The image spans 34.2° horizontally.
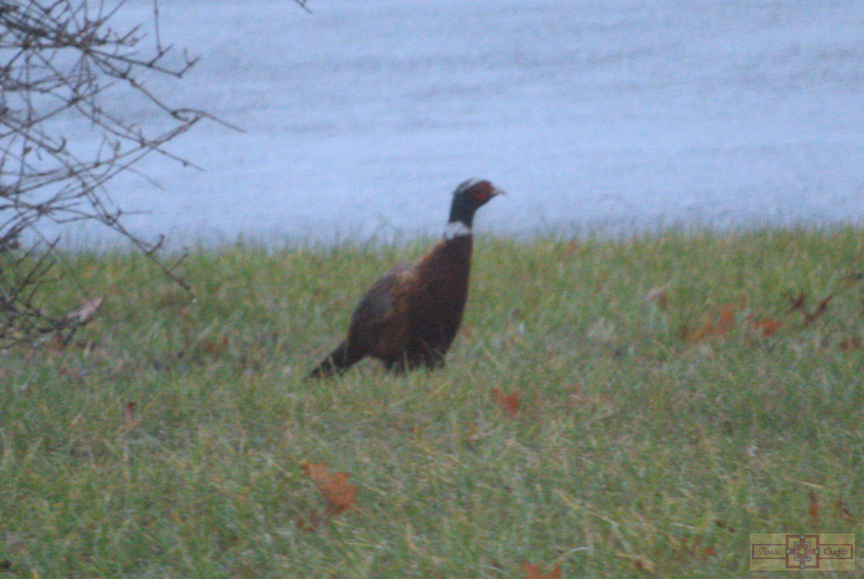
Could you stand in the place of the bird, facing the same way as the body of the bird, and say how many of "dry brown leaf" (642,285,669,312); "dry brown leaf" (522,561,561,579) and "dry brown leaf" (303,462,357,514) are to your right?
2

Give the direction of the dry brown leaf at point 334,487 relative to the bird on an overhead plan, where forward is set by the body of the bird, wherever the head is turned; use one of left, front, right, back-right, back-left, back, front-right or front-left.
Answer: right

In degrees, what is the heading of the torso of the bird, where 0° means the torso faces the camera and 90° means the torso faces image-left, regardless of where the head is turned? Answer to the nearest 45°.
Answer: approximately 270°

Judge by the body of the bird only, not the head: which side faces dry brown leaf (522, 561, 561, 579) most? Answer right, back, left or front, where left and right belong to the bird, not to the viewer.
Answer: right

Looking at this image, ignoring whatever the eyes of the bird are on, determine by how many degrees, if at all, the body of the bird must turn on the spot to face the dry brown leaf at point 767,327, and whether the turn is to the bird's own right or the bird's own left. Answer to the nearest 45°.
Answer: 0° — it already faces it

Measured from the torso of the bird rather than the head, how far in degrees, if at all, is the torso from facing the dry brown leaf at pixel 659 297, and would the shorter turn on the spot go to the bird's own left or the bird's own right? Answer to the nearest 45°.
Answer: approximately 45° to the bird's own left

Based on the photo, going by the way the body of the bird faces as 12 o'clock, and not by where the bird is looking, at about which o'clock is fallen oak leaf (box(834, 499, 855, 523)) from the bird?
The fallen oak leaf is roughly at 2 o'clock from the bird.
